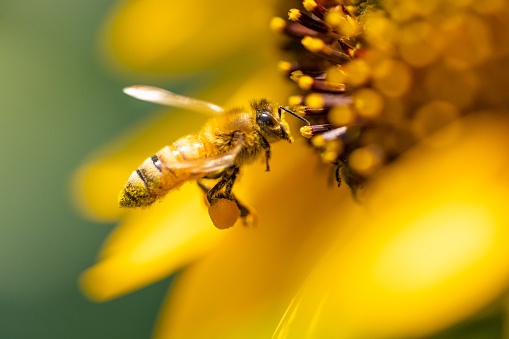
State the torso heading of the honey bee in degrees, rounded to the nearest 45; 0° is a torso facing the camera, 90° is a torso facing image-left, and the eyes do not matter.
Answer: approximately 270°
